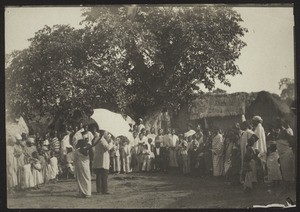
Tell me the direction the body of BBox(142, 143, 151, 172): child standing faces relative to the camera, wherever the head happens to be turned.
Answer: toward the camera

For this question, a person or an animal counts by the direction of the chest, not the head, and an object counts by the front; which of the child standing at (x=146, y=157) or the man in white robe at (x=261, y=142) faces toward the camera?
the child standing

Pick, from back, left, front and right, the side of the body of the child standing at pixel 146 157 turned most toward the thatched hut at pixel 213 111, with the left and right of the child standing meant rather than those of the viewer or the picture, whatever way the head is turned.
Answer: back

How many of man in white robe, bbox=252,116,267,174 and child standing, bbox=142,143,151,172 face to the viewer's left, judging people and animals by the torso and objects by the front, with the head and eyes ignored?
1

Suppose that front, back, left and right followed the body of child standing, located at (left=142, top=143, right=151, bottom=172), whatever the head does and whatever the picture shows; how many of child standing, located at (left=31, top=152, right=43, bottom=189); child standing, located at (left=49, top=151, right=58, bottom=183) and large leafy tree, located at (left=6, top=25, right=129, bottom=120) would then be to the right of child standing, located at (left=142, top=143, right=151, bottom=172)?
3

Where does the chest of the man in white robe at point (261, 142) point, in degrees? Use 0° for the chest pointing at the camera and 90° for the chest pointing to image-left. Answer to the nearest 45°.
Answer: approximately 90°

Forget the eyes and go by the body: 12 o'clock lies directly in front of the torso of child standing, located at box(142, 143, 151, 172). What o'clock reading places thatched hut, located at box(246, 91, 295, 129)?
The thatched hut is roughly at 9 o'clock from the child standing.
